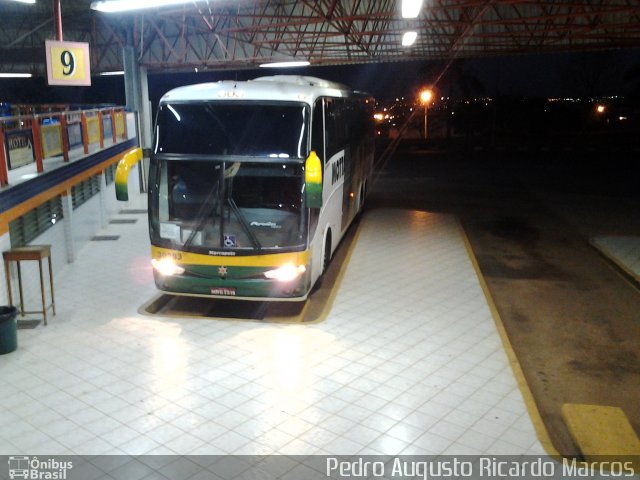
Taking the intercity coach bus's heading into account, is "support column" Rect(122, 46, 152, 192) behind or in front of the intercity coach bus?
behind

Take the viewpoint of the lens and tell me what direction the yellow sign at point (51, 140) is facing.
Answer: facing the viewer and to the right of the viewer

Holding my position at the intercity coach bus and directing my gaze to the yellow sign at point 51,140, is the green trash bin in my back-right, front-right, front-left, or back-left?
front-left

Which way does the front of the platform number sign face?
toward the camera

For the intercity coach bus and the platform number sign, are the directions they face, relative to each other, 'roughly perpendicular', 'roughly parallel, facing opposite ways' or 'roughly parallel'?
roughly parallel

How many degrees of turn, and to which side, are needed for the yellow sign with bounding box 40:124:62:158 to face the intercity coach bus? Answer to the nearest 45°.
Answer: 0° — it already faces it

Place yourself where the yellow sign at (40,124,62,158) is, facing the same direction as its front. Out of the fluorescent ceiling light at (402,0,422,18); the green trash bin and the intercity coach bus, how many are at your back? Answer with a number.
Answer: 0

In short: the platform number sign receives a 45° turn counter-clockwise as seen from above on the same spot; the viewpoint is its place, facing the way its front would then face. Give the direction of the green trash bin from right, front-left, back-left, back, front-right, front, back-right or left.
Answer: front-right

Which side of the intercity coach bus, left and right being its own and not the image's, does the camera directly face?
front

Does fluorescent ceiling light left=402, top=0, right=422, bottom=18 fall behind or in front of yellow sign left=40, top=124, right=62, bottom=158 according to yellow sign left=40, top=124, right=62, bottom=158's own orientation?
in front

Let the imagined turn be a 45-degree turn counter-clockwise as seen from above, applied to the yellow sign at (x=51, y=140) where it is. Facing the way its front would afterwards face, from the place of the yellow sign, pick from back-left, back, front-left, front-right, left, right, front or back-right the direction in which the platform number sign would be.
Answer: left

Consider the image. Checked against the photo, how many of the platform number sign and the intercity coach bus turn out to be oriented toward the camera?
2
